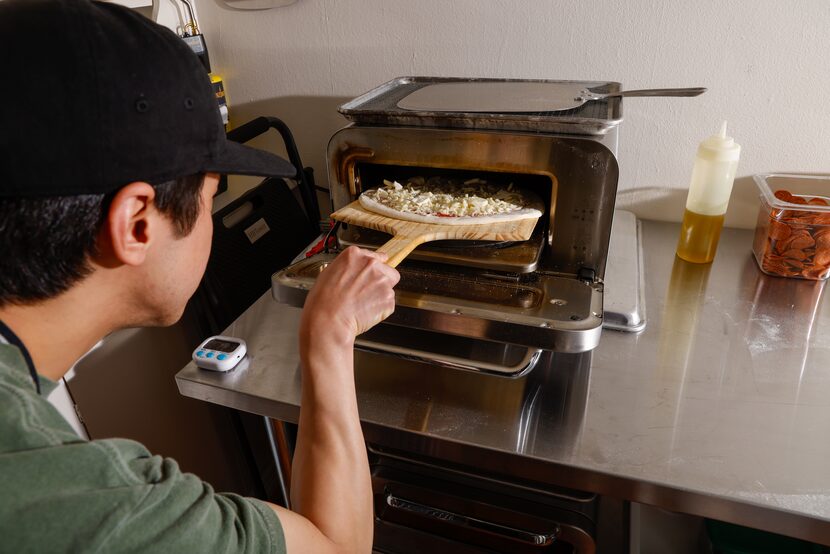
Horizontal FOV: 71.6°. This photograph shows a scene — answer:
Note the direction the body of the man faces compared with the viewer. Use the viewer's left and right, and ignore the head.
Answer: facing away from the viewer and to the right of the viewer

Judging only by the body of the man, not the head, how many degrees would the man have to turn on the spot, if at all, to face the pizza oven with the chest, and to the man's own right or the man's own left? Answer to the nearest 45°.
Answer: approximately 45° to the man's own right

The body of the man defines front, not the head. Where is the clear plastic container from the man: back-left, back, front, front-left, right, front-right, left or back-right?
front-right

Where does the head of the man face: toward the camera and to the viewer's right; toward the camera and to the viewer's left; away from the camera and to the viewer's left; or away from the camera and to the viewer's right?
away from the camera and to the viewer's right

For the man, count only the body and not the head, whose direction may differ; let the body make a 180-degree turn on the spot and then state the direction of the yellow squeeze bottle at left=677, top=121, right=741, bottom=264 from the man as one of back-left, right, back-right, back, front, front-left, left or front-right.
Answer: back-left
